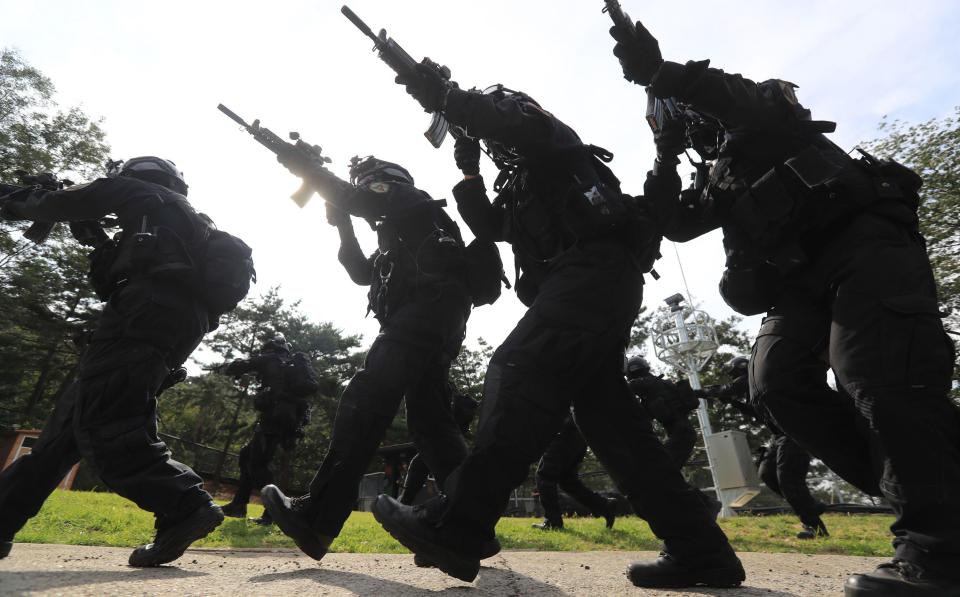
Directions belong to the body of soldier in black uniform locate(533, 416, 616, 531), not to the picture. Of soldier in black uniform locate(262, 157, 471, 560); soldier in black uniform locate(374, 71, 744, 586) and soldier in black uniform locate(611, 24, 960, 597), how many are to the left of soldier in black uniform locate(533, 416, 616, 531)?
3

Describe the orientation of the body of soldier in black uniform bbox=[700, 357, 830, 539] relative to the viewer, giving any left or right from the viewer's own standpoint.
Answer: facing to the left of the viewer

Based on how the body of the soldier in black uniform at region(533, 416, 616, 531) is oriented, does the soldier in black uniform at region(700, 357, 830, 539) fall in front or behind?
behind

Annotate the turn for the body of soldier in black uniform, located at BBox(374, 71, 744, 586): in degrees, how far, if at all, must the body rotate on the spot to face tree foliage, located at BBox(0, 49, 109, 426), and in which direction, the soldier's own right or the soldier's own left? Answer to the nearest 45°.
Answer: approximately 45° to the soldier's own right

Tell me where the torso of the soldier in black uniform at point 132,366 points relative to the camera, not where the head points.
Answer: to the viewer's left

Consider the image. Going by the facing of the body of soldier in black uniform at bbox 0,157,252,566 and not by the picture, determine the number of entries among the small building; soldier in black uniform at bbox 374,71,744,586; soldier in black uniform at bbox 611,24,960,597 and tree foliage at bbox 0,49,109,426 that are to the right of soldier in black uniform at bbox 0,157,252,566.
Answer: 2

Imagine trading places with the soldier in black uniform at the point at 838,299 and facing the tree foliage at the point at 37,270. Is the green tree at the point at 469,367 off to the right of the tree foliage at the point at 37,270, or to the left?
right

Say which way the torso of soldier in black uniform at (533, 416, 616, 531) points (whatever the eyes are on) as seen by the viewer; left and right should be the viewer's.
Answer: facing to the left of the viewer

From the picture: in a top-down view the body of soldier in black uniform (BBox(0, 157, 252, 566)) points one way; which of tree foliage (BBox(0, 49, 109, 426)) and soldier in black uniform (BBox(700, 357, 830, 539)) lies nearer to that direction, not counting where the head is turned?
the tree foliage

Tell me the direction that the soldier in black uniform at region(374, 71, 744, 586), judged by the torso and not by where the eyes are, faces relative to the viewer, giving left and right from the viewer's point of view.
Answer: facing to the left of the viewer
